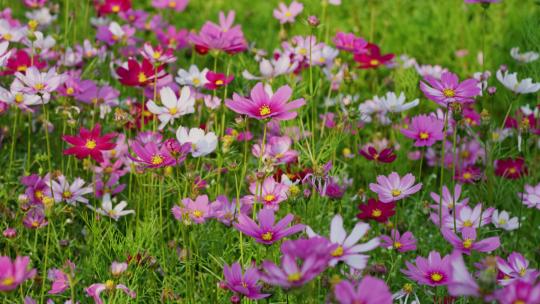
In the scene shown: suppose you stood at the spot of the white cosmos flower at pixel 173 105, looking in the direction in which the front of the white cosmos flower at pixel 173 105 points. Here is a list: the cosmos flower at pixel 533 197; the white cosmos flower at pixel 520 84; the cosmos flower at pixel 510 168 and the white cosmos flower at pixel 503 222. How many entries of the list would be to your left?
4

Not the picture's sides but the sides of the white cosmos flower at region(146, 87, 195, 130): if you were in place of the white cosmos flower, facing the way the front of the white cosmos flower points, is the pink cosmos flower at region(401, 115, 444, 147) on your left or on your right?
on your left

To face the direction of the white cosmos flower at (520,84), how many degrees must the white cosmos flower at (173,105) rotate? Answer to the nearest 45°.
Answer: approximately 90° to its left

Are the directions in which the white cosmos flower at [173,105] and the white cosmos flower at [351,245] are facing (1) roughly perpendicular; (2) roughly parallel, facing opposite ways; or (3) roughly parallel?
roughly parallel

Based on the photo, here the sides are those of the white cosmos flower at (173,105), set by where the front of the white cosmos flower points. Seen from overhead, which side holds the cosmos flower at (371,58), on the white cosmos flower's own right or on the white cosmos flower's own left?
on the white cosmos flower's own left

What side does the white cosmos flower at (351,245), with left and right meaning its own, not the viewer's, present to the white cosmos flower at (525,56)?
back

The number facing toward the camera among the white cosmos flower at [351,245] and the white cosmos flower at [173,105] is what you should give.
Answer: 2

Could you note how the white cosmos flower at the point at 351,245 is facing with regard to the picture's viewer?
facing the viewer
